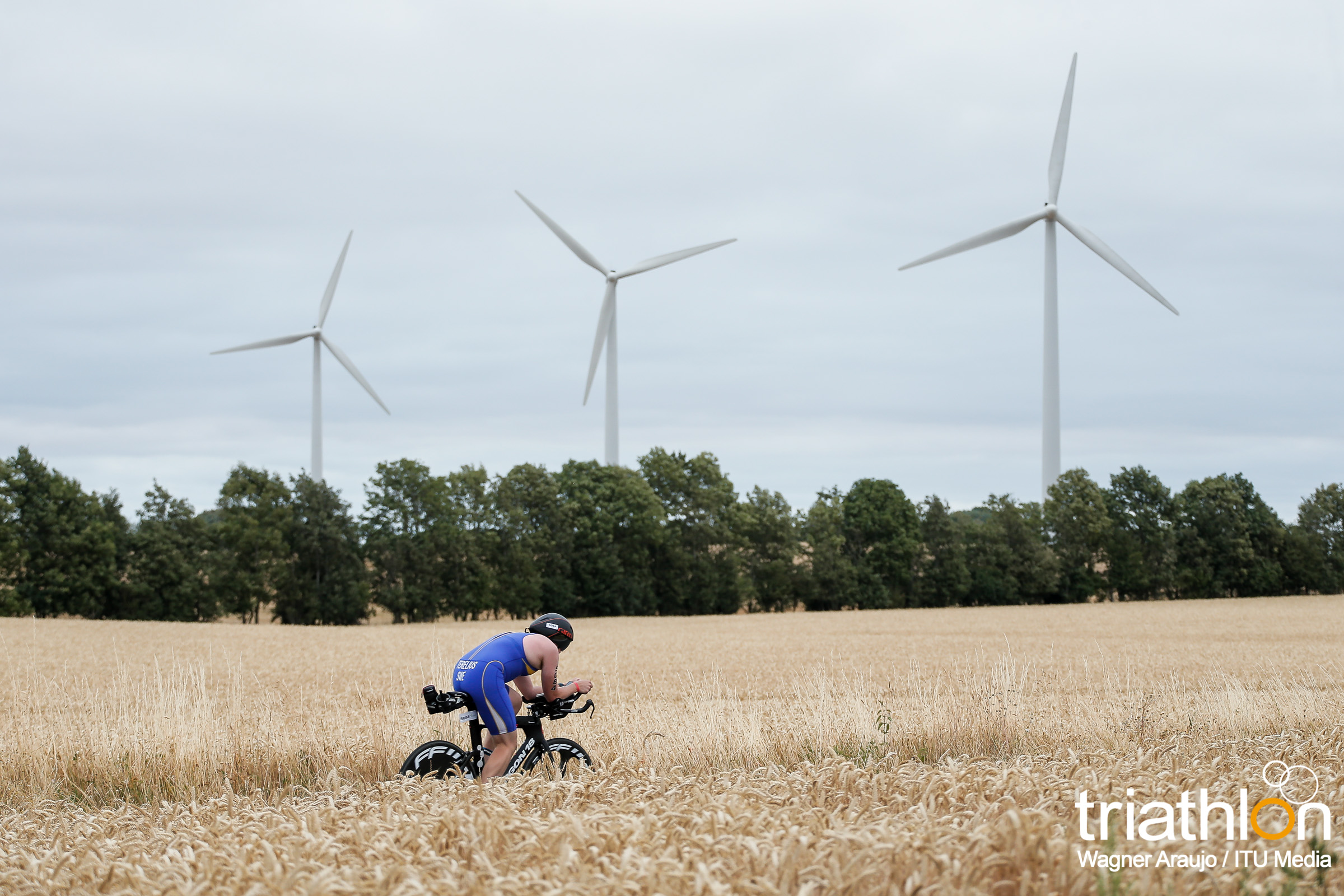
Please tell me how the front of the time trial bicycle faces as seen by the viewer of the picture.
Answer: facing to the right of the viewer
